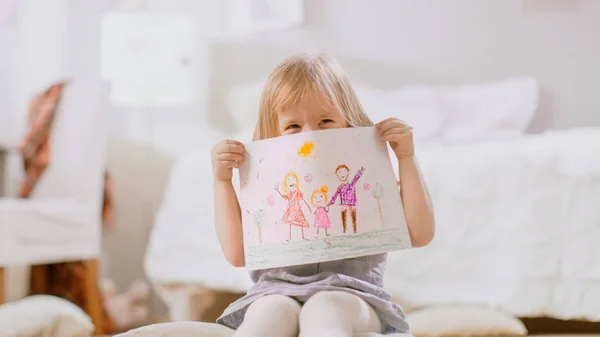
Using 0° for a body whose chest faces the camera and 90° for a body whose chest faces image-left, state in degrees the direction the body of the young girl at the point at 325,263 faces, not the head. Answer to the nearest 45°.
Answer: approximately 0°

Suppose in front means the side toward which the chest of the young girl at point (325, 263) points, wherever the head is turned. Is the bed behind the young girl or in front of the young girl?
behind

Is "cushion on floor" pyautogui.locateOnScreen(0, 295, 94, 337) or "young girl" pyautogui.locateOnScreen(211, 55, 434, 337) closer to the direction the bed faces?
the young girl

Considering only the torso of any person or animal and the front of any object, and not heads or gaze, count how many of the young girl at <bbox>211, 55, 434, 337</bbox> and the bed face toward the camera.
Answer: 2

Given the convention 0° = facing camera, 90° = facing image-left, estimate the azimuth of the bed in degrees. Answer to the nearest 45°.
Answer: approximately 0°

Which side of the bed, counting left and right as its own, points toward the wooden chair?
right
